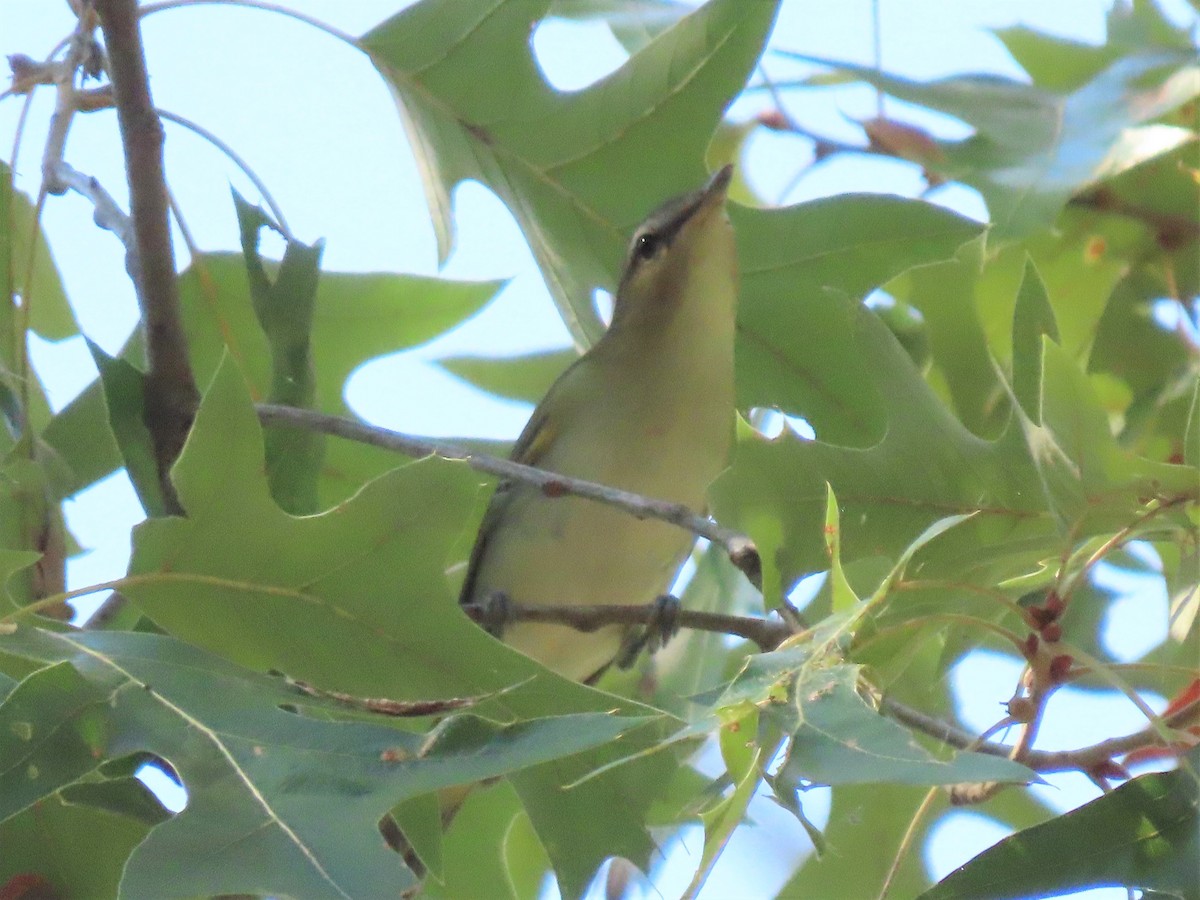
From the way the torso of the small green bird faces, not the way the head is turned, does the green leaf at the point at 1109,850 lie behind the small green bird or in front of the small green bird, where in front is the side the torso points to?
in front

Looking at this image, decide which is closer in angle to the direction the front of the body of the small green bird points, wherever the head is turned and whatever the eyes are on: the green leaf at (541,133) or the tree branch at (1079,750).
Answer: the tree branch

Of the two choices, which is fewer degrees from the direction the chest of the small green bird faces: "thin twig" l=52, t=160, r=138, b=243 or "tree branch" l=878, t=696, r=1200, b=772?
the tree branch

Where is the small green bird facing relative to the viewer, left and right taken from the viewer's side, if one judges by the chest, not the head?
facing the viewer and to the right of the viewer

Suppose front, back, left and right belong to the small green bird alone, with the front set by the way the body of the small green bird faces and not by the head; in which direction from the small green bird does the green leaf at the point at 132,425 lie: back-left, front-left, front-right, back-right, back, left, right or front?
right

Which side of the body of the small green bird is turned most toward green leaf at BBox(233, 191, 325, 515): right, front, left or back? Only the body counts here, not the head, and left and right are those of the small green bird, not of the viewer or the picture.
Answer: right
